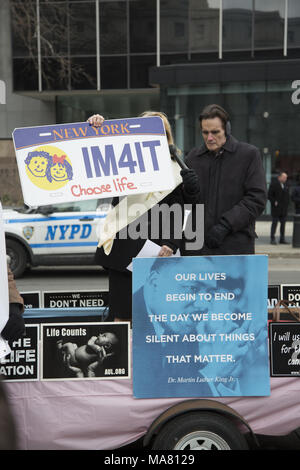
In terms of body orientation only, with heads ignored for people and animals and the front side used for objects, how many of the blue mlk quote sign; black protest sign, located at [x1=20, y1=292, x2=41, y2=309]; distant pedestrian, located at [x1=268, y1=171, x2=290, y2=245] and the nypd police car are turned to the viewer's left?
1

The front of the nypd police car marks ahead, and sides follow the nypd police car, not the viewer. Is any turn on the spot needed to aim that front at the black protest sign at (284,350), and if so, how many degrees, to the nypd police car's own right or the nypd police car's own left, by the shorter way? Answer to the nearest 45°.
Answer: approximately 90° to the nypd police car's own left

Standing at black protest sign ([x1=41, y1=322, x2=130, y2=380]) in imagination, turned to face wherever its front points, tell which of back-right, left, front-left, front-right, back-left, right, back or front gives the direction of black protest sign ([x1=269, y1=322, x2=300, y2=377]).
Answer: left

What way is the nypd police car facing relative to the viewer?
to the viewer's left

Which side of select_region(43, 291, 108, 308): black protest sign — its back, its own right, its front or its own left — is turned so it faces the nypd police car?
back

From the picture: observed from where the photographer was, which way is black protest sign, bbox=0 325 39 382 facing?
facing the viewer

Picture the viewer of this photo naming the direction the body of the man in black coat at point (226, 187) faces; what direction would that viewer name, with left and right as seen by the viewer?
facing the viewer and to the left of the viewer

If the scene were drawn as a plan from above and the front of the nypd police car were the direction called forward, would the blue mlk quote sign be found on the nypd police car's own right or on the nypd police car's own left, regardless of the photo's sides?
on the nypd police car's own left

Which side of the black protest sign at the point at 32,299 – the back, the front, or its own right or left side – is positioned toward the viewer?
front

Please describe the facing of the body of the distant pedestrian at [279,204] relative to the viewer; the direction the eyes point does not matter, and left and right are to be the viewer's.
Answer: facing the viewer and to the right of the viewer

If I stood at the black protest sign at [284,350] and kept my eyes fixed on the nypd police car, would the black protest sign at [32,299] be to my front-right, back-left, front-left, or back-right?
front-left
